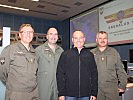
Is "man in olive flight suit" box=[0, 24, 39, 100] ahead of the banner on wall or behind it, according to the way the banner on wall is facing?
ahead

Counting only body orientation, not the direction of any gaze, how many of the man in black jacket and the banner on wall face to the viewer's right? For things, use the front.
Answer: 0

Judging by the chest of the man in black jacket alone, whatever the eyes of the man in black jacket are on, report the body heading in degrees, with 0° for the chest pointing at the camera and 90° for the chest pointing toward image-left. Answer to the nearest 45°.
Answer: approximately 0°

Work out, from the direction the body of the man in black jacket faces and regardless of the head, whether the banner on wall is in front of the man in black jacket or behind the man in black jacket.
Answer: behind

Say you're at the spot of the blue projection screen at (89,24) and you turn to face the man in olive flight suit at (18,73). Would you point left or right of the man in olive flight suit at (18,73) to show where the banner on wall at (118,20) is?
left

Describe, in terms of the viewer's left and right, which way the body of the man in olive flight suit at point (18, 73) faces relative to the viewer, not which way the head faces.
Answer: facing the viewer and to the right of the viewer

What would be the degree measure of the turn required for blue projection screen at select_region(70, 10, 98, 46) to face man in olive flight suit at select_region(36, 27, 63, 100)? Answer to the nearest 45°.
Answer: approximately 45° to its left

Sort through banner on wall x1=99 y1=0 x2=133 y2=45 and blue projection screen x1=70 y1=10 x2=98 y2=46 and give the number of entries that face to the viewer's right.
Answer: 0

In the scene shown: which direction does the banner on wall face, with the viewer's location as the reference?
facing the viewer and to the left of the viewer

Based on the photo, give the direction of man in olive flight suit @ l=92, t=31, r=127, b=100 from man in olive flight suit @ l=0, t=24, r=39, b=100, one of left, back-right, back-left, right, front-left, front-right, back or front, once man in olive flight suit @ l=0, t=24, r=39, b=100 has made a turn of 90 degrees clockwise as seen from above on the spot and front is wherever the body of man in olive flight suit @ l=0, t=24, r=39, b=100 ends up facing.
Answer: back-left

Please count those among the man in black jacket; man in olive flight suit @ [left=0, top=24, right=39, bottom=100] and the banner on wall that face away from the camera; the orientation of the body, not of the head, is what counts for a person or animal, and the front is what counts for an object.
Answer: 0

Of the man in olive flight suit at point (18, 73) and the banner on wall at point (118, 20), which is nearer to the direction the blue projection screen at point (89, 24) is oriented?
the man in olive flight suit

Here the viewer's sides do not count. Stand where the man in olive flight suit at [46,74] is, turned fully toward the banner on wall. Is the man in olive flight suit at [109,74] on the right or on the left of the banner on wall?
right

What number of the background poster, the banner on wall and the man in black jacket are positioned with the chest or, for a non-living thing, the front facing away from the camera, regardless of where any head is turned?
0

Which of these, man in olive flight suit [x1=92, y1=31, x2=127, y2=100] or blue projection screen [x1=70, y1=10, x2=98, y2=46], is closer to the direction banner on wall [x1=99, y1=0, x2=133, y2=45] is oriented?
the man in olive flight suit
